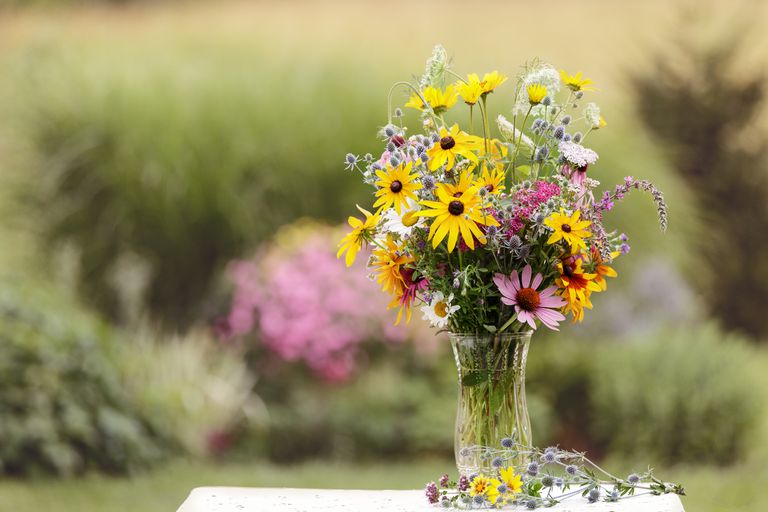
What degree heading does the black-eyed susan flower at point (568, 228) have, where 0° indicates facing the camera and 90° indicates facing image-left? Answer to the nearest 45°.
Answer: approximately 0°
